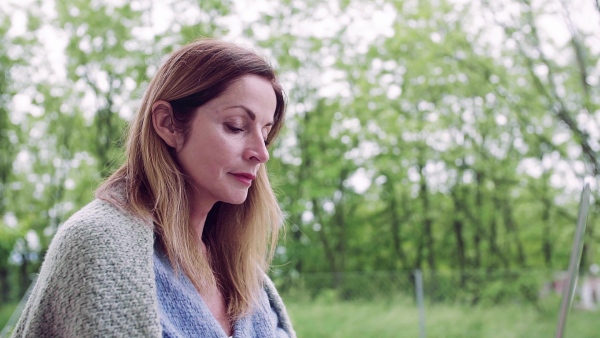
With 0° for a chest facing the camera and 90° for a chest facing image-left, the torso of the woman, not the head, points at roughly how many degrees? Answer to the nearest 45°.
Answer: approximately 315°

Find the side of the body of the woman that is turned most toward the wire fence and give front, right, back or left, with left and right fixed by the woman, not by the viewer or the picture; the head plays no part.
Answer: left
